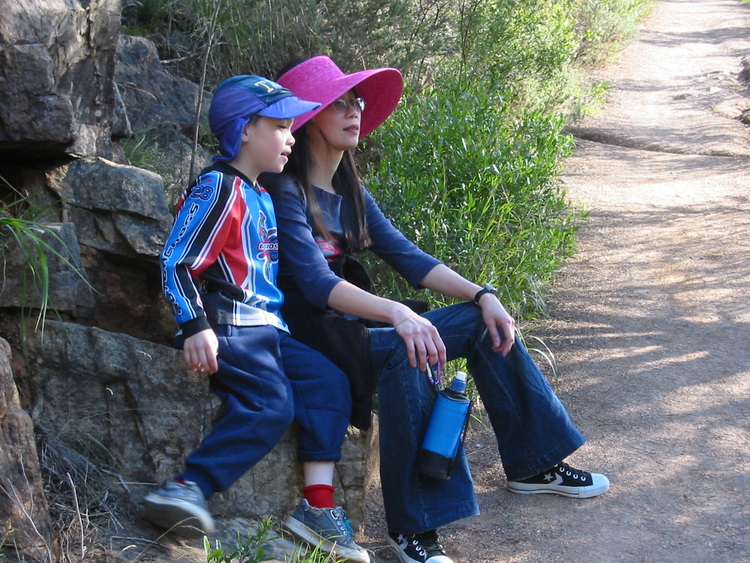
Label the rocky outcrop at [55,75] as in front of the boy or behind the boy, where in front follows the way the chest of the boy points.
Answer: behind

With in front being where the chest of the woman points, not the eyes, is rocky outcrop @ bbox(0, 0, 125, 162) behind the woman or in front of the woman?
behind

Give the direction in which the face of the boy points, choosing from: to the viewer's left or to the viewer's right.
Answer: to the viewer's right

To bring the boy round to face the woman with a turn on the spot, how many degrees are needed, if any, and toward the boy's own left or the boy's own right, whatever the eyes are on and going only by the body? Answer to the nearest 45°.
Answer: approximately 90° to the boy's own left

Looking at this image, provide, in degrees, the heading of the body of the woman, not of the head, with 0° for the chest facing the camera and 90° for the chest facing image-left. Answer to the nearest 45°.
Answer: approximately 315°

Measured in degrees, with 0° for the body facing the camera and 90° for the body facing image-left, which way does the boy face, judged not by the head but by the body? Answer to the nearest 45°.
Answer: approximately 315°
